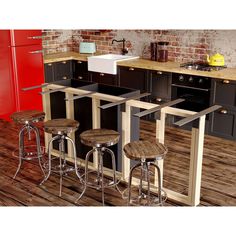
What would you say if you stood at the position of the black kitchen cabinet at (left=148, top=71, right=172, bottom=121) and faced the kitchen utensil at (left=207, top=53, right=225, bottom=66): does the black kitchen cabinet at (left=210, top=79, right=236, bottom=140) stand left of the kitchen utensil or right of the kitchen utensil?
right

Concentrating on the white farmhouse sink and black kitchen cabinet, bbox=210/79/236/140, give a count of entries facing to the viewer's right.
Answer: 0

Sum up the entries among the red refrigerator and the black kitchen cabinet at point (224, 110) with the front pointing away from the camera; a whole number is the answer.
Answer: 0

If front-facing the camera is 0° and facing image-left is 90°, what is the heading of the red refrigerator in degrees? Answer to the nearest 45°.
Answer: approximately 315°

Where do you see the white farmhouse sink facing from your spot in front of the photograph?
facing the viewer and to the left of the viewer

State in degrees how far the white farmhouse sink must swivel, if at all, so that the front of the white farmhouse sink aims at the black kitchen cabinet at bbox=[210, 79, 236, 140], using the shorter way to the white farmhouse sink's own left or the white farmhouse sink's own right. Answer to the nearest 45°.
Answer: approximately 90° to the white farmhouse sink's own left

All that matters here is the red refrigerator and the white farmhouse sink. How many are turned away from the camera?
0

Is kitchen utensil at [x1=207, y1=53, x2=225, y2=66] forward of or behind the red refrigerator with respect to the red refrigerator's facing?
forward

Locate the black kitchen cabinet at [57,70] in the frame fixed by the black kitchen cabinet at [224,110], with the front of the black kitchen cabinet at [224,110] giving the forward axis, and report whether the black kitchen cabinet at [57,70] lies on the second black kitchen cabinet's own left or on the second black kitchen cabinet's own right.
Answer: on the second black kitchen cabinet's own right

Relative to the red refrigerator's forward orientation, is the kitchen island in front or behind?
in front
